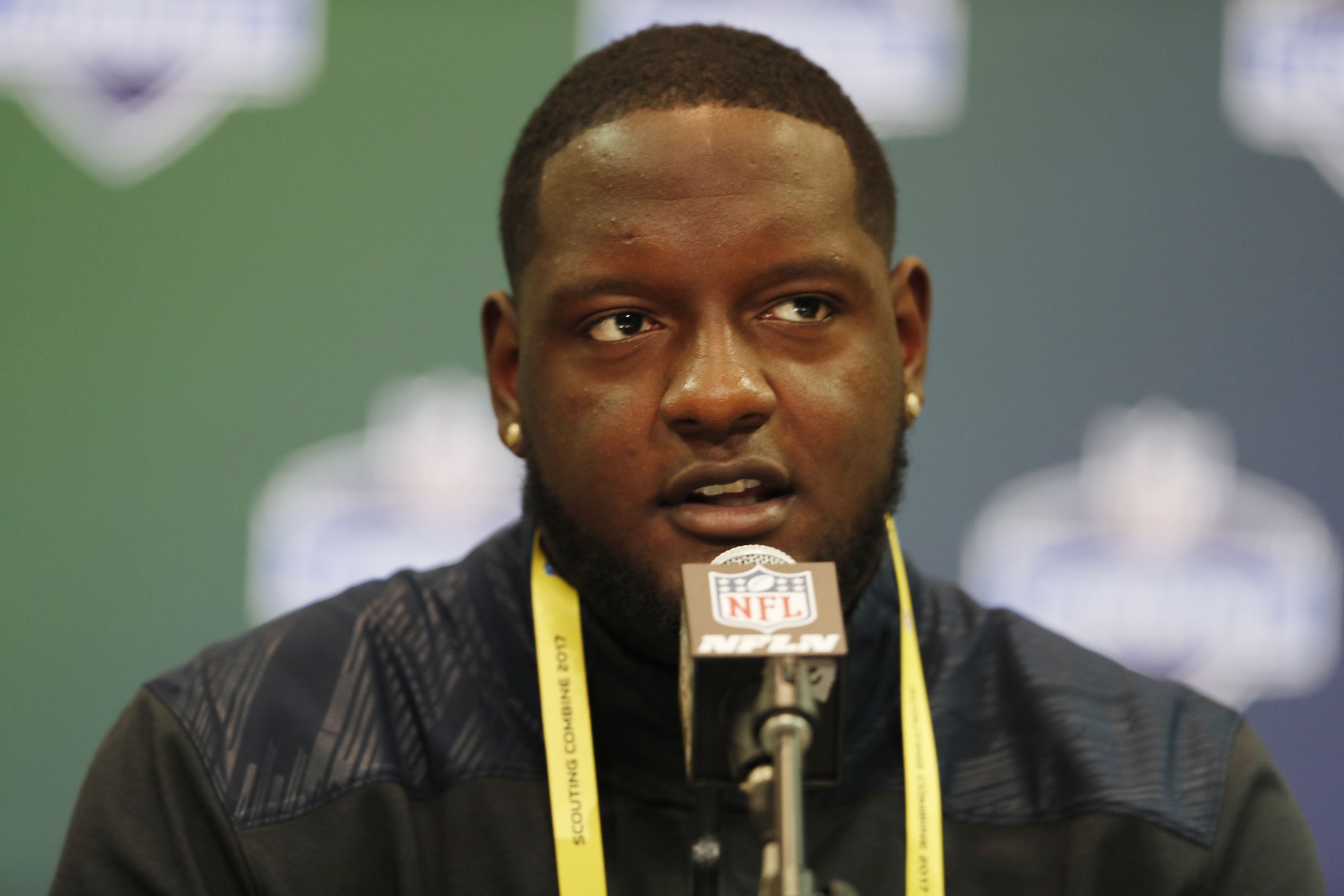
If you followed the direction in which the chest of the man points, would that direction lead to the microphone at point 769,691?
yes

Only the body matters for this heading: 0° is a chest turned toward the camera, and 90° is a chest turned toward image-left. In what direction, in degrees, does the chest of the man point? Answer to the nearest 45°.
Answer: approximately 0°

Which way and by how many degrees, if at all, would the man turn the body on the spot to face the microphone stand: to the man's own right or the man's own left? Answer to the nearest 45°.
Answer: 0° — they already face it
